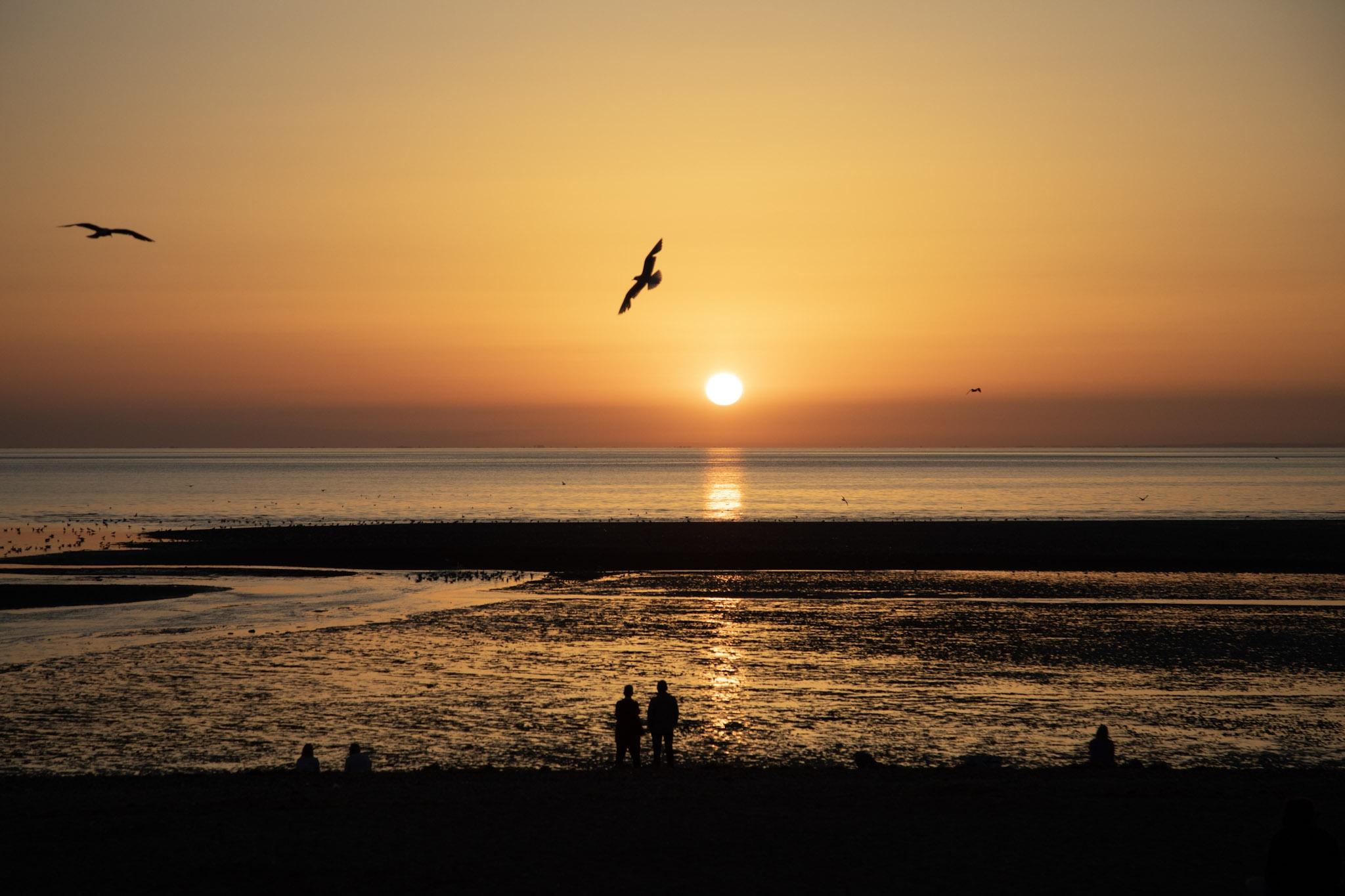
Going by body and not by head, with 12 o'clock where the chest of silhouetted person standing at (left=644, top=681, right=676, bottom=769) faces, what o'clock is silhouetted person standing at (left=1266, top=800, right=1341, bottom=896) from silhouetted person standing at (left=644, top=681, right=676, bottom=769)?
silhouetted person standing at (left=1266, top=800, right=1341, bottom=896) is roughly at 5 o'clock from silhouetted person standing at (left=644, top=681, right=676, bottom=769).

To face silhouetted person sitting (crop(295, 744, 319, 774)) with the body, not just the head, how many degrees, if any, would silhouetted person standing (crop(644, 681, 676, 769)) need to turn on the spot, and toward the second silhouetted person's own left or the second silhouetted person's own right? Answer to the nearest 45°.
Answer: approximately 90° to the second silhouetted person's own left

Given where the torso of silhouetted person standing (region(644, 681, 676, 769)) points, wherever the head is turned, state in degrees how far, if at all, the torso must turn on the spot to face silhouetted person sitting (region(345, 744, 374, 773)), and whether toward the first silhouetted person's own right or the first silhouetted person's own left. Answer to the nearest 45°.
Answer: approximately 90° to the first silhouetted person's own left

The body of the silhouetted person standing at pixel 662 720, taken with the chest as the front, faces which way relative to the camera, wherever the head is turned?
away from the camera

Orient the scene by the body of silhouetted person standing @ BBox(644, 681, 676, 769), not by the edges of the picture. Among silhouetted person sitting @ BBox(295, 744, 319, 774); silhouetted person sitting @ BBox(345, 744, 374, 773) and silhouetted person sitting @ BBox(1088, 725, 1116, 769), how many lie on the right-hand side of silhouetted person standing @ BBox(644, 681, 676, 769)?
1

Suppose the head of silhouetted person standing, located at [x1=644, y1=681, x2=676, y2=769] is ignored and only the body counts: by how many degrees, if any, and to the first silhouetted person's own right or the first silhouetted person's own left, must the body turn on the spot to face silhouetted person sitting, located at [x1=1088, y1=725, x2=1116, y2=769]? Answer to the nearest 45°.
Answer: approximately 90° to the first silhouetted person's own right
